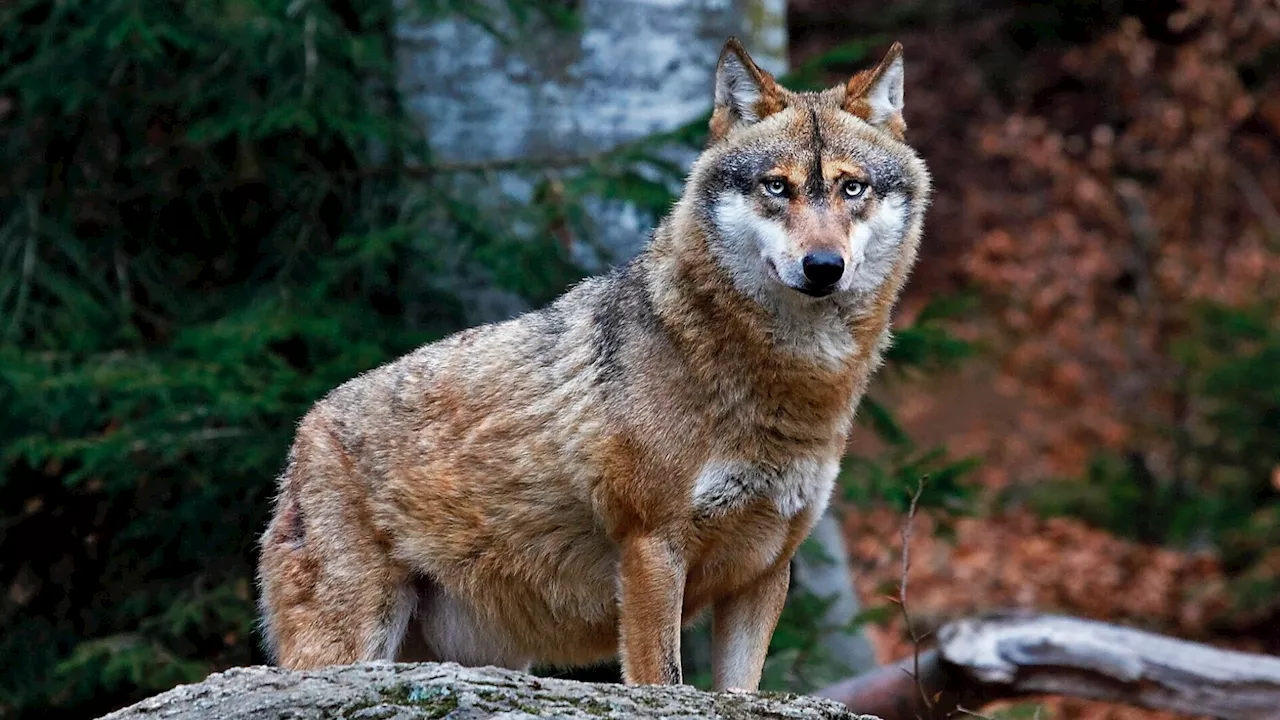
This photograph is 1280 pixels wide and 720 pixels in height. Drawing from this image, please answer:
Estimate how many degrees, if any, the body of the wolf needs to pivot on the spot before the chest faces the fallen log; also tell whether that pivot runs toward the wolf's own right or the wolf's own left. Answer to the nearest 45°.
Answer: approximately 90° to the wolf's own left

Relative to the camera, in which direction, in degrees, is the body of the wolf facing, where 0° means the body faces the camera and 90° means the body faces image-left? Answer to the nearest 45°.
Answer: approximately 315°

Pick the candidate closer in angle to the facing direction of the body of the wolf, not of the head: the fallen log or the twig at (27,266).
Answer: the fallen log

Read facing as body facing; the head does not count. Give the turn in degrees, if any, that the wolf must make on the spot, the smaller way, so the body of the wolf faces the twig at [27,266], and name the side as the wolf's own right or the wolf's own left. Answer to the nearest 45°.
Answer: approximately 180°
